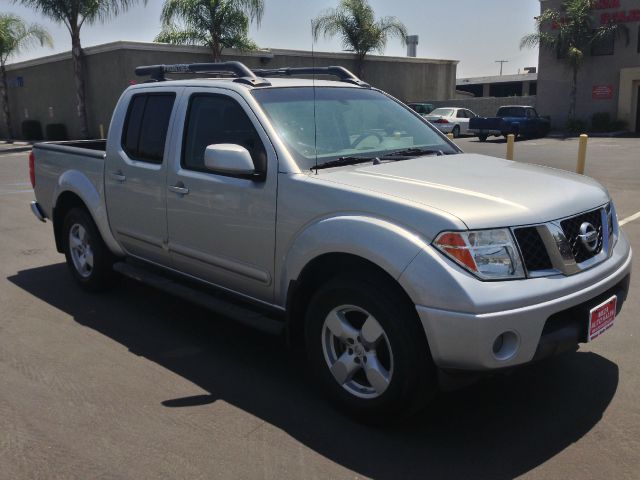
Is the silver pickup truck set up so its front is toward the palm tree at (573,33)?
no

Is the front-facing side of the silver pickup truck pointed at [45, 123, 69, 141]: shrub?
no

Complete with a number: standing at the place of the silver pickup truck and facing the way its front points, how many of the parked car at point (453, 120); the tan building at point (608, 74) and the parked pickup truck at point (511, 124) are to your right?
0

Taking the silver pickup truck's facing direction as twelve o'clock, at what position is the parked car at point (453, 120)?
The parked car is roughly at 8 o'clock from the silver pickup truck.

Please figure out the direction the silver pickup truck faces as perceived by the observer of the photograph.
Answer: facing the viewer and to the right of the viewer

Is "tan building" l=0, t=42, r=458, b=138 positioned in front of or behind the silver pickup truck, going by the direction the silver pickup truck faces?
behind

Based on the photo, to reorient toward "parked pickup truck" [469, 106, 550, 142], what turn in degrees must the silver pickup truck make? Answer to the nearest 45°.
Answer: approximately 135° to its left

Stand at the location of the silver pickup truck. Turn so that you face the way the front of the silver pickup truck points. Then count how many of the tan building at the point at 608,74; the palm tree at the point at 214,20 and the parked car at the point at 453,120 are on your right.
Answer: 0

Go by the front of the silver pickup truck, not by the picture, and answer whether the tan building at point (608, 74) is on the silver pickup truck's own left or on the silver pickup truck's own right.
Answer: on the silver pickup truck's own left

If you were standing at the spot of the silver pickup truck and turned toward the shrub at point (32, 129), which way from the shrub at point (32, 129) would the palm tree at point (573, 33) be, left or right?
right

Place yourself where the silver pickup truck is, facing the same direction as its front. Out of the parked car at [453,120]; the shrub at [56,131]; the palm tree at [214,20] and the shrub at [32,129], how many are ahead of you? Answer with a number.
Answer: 0

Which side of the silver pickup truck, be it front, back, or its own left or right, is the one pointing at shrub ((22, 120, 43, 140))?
back
